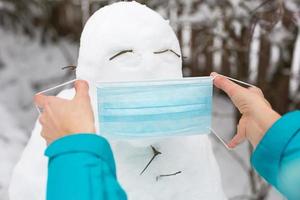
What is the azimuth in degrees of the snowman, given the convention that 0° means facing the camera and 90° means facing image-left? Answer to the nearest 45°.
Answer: approximately 315°
